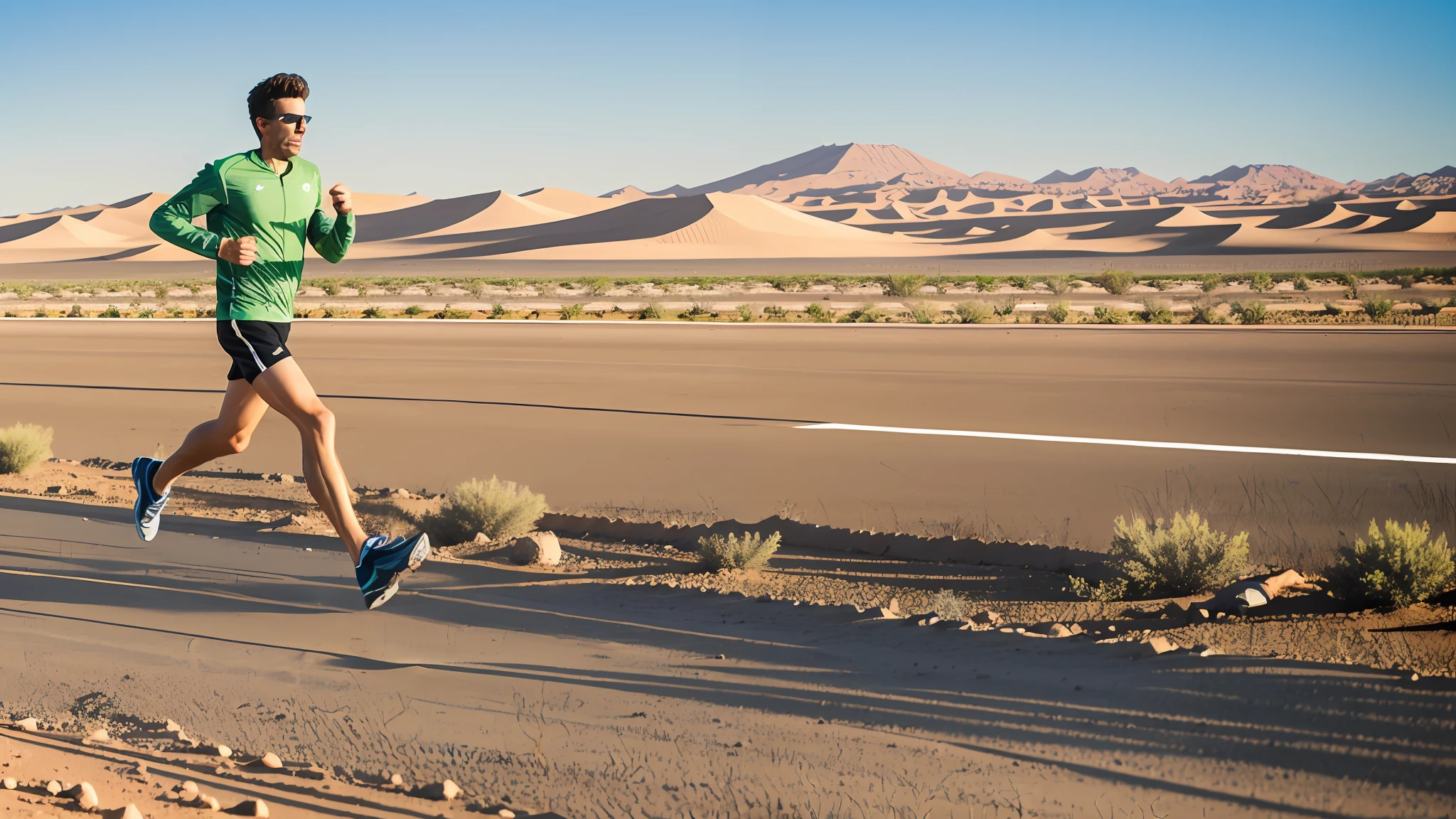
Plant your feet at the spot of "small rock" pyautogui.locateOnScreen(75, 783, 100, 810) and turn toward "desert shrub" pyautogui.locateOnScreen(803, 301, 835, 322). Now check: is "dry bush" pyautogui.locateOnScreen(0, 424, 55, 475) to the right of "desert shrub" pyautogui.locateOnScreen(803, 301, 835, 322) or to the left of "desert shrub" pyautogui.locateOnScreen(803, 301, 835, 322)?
left

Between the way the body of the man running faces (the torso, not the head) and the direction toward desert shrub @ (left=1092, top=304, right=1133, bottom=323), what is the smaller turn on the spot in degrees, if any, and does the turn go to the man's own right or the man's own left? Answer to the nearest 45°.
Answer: approximately 90° to the man's own left

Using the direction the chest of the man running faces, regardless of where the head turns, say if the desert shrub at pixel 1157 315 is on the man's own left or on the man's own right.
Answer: on the man's own left

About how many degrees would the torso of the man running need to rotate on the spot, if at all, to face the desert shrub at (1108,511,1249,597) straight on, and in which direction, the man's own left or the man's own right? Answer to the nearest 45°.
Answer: approximately 45° to the man's own left

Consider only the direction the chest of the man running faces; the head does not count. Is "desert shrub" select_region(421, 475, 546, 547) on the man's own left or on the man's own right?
on the man's own left

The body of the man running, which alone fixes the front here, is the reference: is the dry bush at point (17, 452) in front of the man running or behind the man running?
behind

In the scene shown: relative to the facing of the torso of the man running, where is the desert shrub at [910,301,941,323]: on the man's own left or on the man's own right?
on the man's own left

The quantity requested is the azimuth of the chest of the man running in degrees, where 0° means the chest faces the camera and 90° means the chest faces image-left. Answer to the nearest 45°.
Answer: approximately 315°

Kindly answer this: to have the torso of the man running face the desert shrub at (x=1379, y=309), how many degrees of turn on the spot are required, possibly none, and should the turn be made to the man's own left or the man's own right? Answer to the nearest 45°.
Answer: approximately 90° to the man's own left

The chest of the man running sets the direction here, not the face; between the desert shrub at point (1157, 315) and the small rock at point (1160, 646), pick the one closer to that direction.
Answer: the small rock
